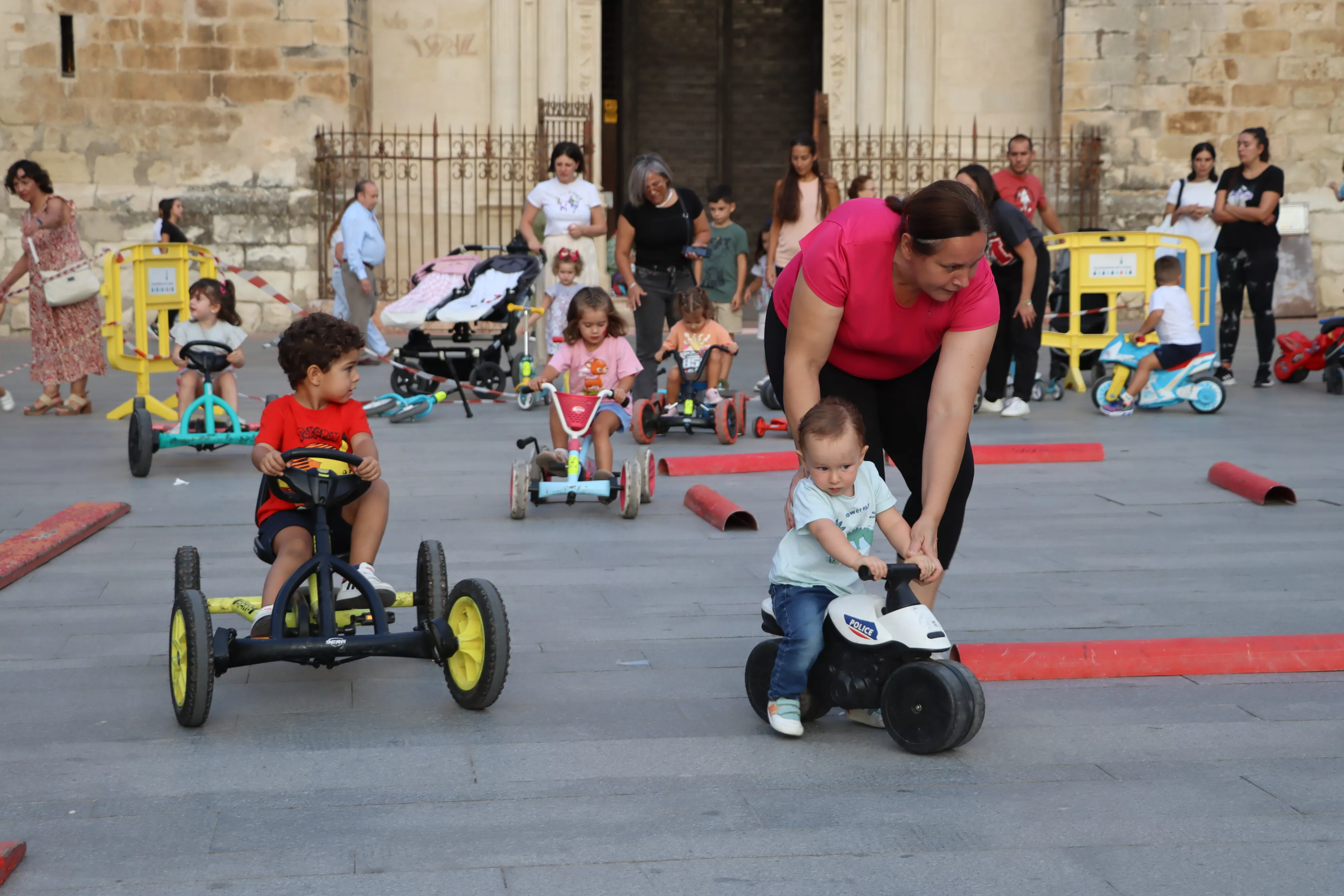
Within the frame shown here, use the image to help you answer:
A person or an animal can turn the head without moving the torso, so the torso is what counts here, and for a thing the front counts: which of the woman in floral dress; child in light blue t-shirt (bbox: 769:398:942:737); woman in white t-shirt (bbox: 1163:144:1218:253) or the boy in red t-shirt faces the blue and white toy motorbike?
the woman in white t-shirt

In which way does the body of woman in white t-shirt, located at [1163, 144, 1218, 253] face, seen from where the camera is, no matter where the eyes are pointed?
toward the camera

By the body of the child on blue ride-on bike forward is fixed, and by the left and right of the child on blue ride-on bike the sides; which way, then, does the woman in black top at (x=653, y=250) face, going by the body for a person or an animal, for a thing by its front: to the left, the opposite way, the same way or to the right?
to the left

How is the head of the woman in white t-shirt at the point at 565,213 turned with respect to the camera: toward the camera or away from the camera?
toward the camera

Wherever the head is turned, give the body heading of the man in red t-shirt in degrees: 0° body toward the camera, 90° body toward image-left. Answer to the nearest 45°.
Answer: approximately 0°

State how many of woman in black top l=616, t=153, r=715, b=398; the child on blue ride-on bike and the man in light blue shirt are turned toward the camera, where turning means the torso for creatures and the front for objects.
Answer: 1

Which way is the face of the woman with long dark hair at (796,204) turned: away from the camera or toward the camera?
toward the camera

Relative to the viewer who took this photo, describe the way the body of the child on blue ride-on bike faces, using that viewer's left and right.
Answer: facing to the left of the viewer

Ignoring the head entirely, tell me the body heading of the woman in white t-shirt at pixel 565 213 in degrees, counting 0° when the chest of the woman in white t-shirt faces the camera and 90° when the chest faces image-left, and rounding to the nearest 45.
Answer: approximately 0°

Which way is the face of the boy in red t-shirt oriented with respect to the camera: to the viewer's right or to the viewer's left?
to the viewer's right

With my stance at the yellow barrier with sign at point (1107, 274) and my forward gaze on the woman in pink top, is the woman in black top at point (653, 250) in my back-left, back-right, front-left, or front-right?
front-right

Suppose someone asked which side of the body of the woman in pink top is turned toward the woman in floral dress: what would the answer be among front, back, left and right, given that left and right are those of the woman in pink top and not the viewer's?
back

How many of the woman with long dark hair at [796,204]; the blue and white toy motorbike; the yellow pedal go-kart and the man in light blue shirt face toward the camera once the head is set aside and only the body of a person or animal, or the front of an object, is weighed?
2

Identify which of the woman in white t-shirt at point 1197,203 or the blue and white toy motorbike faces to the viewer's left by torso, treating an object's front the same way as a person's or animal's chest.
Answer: the blue and white toy motorbike
